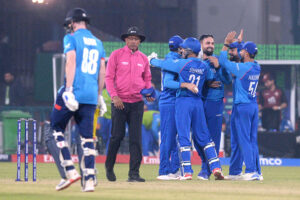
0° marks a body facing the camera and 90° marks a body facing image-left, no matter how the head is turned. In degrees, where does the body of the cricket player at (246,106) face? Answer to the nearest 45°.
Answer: approximately 135°

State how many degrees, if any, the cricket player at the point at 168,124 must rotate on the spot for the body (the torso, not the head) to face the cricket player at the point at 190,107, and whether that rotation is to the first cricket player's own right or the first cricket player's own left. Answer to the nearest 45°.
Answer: approximately 45° to the first cricket player's own right

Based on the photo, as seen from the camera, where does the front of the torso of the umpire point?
toward the camera

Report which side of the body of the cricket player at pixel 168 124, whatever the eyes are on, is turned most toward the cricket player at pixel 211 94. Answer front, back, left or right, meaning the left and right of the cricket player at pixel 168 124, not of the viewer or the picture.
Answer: front

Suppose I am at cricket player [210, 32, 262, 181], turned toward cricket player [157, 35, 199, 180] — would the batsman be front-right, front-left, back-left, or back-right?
front-left

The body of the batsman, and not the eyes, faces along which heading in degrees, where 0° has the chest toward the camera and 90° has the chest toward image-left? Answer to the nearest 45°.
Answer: approximately 135°

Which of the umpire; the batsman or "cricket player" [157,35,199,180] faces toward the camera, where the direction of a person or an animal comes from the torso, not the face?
the umpire

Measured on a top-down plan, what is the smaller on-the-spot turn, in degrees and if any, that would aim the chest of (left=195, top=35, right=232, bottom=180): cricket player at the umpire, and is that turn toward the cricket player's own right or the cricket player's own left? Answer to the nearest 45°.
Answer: approximately 45° to the cricket player's own right

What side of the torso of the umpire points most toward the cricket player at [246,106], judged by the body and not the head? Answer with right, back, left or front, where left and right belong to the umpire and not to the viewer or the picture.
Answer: left

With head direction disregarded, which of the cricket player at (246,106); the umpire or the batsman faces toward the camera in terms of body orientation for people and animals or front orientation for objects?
the umpire
